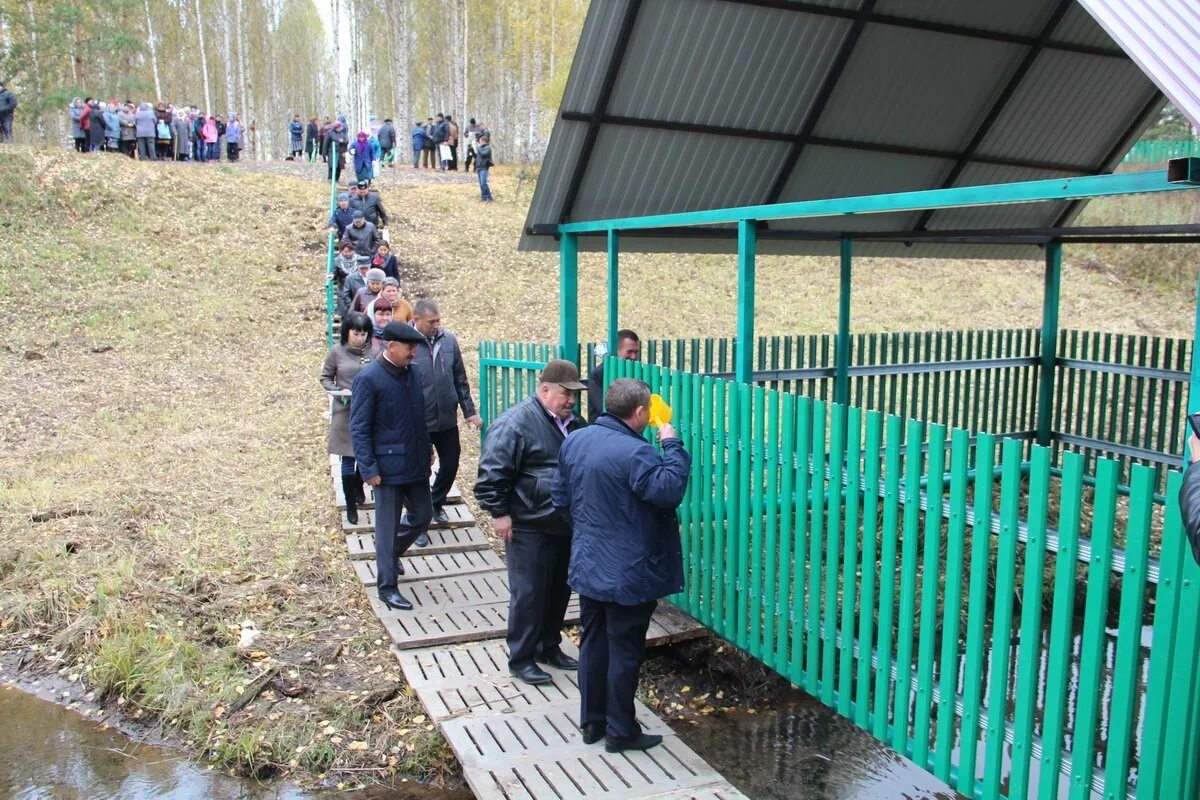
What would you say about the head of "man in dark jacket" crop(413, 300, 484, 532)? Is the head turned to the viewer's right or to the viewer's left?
to the viewer's right

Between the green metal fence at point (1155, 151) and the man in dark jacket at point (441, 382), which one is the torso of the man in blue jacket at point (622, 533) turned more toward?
the green metal fence

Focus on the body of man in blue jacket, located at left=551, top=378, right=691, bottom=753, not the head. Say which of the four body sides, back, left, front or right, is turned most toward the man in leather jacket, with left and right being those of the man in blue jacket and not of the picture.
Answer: left

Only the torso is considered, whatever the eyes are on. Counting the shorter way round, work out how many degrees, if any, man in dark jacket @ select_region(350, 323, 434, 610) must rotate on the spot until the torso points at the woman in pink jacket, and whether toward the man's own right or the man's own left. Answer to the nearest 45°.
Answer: approximately 135° to the man's own left

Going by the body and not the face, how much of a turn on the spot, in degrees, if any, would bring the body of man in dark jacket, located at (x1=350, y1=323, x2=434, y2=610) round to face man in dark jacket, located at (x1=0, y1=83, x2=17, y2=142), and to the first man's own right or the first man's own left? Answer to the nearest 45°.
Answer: approximately 180°

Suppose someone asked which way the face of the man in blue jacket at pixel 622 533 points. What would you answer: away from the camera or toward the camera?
away from the camera
